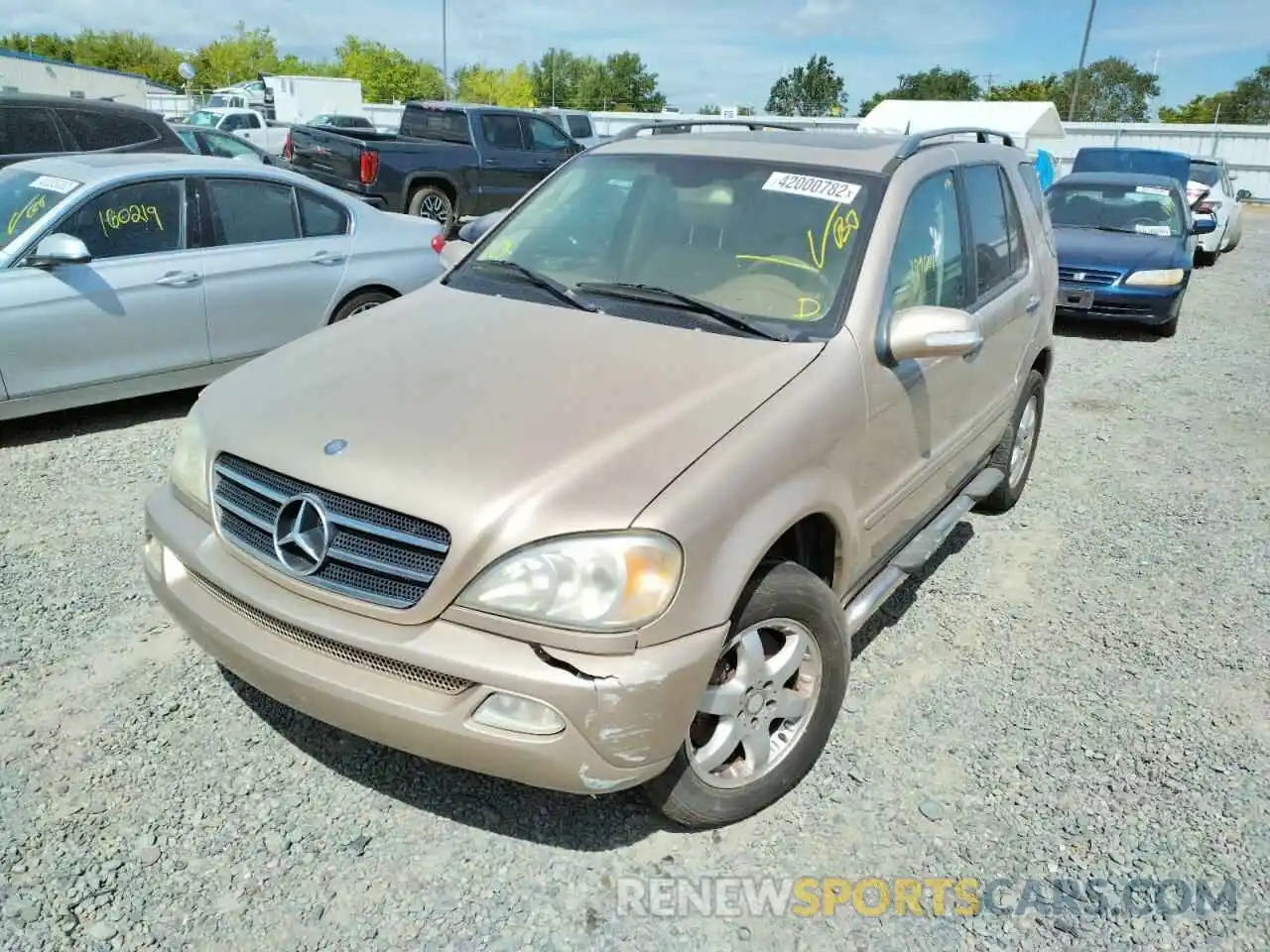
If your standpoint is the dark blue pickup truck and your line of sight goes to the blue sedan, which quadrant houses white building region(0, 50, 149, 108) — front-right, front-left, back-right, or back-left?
back-left

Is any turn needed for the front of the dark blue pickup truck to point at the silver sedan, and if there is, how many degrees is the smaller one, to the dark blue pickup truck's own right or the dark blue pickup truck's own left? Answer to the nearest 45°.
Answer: approximately 135° to the dark blue pickup truck's own right

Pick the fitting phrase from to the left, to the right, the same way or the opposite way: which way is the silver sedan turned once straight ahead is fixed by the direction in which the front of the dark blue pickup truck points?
the opposite way

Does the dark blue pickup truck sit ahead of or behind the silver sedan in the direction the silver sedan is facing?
behind

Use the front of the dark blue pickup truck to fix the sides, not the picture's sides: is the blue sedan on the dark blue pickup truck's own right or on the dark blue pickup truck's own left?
on the dark blue pickup truck's own right

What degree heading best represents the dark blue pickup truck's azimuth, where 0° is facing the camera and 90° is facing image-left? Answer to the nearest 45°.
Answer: approximately 225°

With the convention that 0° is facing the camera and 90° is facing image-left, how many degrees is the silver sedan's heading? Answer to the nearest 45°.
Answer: approximately 45°
